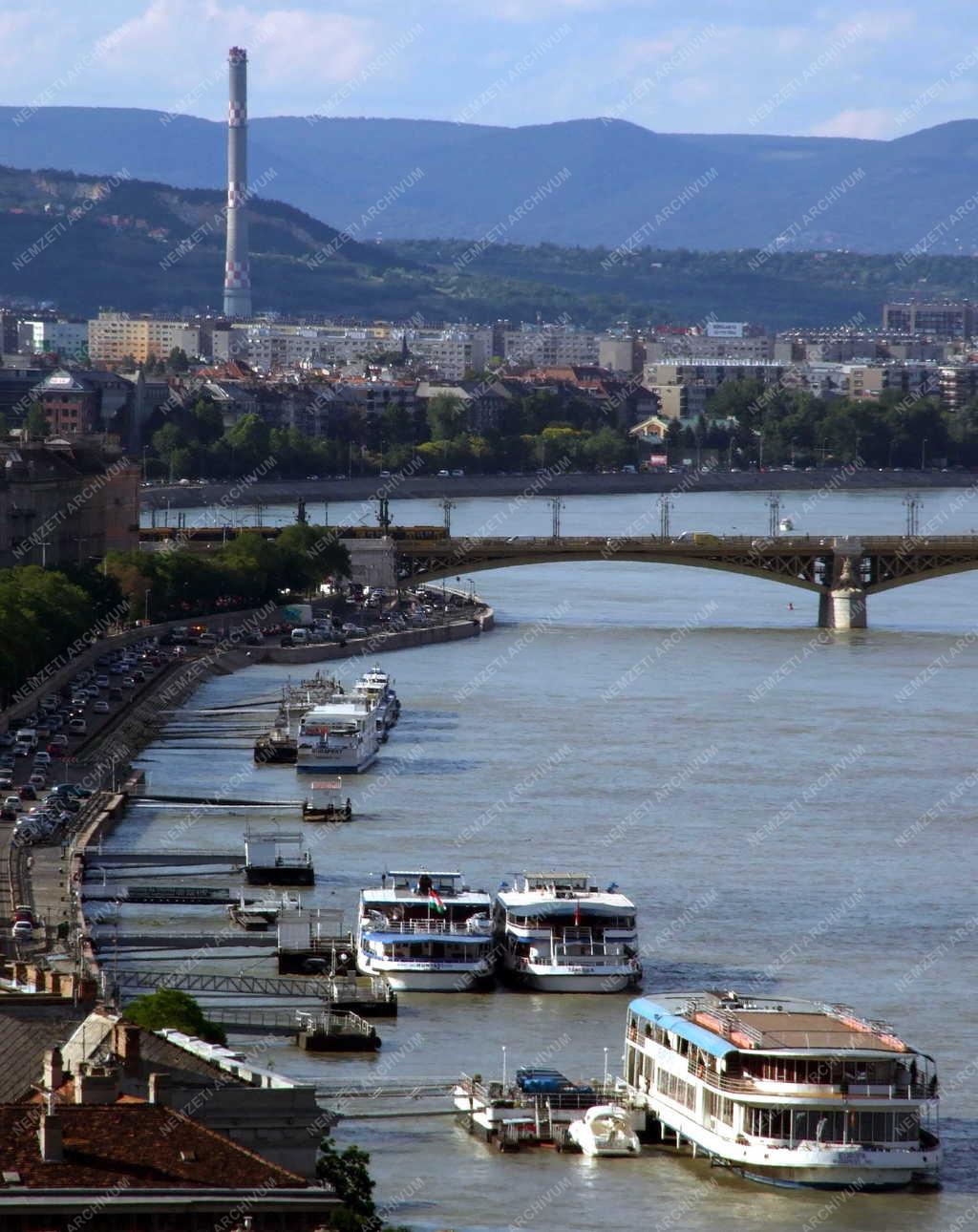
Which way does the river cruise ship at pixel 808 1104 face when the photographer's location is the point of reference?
facing away from the viewer and to the left of the viewer

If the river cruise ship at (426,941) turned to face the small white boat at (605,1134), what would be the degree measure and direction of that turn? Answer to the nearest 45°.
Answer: approximately 180°

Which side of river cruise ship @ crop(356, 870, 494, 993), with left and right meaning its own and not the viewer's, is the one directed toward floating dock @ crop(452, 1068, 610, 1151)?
back

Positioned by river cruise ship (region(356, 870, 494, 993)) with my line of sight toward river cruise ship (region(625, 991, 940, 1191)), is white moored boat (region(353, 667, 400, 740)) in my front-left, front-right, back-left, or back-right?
back-left

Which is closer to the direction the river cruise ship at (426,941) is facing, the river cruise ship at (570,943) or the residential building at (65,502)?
the residential building

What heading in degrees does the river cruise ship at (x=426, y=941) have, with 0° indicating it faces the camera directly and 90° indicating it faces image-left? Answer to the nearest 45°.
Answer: approximately 180°

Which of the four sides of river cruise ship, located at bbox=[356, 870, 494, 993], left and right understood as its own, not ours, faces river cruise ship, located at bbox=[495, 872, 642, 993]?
right

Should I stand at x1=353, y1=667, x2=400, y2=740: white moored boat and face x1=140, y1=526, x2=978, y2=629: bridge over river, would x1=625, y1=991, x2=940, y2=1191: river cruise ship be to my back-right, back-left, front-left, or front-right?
back-right

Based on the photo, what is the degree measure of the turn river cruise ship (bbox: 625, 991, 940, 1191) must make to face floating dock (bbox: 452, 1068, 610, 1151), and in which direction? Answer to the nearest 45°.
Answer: approximately 45° to its left

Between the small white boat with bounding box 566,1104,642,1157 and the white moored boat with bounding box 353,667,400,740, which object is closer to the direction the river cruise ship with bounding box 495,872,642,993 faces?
the white moored boat

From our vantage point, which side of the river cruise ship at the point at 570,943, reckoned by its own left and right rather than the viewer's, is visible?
back

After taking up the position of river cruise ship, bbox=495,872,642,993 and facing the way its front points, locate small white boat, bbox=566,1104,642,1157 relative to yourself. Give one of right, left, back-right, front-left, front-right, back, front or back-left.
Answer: back
